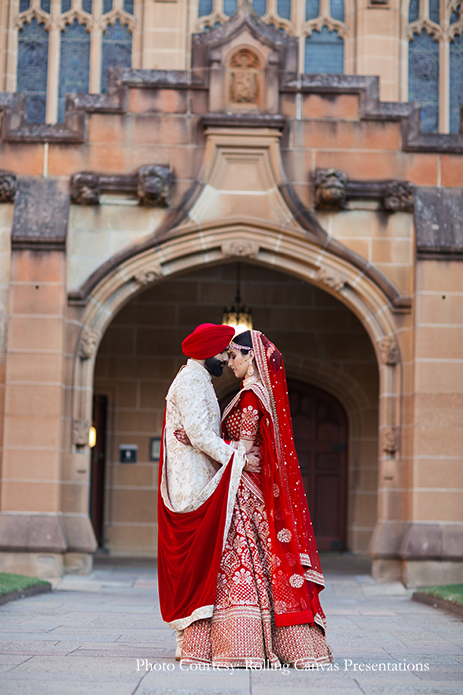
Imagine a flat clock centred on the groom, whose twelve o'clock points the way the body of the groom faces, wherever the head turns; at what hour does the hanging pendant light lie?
The hanging pendant light is roughly at 9 o'clock from the groom.

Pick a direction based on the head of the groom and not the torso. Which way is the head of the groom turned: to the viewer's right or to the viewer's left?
to the viewer's right

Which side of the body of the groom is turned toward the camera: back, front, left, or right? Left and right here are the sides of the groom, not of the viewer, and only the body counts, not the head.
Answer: right

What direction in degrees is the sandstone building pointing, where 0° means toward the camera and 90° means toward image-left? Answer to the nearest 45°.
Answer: approximately 0°

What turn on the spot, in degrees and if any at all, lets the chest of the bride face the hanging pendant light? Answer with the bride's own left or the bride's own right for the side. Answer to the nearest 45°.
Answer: approximately 90° to the bride's own right

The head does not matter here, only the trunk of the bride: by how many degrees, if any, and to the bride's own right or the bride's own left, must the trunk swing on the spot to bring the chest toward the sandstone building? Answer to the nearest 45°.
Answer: approximately 90° to the bride's own right

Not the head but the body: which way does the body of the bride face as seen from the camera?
to the viewer's left

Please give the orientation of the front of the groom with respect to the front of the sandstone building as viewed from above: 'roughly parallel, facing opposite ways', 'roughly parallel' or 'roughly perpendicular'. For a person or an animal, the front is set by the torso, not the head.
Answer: roughly perpendicular

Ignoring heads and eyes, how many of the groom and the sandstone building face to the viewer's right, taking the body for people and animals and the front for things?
1
